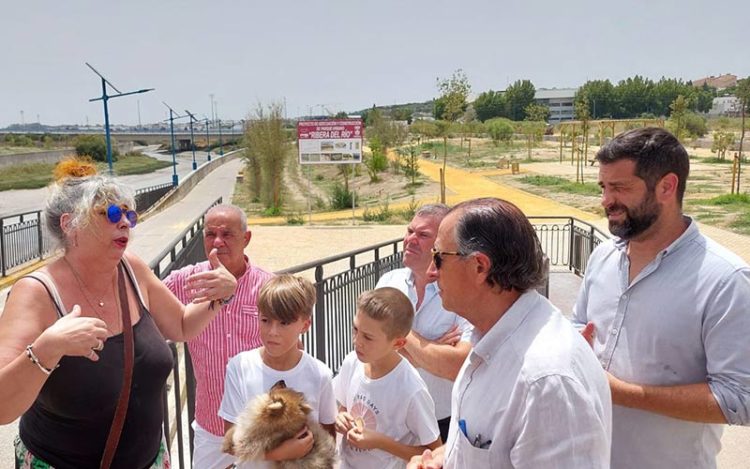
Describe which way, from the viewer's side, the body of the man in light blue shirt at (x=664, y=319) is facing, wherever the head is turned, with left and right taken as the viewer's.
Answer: facing the viewer and to the left of the viewer

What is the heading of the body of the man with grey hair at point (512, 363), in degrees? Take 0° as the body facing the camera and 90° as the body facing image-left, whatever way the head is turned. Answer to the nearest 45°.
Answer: approximately 90°

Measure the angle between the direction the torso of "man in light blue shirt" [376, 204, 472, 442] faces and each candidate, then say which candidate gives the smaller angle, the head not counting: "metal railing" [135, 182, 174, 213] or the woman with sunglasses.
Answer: the woman with sunglasses

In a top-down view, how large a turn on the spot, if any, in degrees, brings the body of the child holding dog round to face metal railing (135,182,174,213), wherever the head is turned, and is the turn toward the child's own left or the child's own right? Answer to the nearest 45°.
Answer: approximately 180°

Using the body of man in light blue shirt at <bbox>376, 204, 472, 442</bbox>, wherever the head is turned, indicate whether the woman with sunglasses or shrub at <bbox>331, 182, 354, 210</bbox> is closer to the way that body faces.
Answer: the woman with sunglasses

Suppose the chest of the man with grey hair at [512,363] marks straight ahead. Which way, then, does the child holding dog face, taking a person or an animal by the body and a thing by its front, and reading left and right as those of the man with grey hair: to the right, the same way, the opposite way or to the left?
to the left

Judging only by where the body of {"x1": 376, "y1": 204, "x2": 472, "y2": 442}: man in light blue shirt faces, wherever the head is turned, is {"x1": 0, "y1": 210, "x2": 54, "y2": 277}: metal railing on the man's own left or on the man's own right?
on the man's own right

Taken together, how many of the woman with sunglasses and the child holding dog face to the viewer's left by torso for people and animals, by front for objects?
0

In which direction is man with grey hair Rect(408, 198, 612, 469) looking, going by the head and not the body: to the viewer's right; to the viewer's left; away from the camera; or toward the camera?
to the viewer's left

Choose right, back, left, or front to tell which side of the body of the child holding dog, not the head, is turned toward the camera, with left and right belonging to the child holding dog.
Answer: front

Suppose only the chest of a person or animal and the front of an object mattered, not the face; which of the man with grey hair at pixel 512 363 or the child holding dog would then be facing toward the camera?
the child holding dog

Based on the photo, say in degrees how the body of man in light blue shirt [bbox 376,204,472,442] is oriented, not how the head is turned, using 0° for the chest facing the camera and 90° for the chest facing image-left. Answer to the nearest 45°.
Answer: approximately 45°

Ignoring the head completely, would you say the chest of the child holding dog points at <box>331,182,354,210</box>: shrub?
no

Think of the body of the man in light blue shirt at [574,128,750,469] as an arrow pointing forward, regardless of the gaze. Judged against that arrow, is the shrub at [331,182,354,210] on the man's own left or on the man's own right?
on the man's own right

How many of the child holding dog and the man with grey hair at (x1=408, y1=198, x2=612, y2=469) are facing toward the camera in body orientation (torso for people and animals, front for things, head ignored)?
1

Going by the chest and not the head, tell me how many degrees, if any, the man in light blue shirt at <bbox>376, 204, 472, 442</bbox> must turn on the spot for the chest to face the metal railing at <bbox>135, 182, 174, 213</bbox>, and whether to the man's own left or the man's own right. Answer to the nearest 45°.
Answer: approximately 90° to the man's own right

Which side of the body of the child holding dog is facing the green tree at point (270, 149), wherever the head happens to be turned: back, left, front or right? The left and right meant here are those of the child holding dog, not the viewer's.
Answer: back

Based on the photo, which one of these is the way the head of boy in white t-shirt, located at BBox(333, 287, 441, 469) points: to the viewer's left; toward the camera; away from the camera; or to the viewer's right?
to the viewer's left

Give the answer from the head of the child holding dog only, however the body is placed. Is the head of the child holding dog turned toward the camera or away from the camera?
toward the camera

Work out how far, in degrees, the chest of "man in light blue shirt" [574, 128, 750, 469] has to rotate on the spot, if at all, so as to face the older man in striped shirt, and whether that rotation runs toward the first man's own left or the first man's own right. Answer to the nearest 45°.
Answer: approximately 45° to the first man's own right
